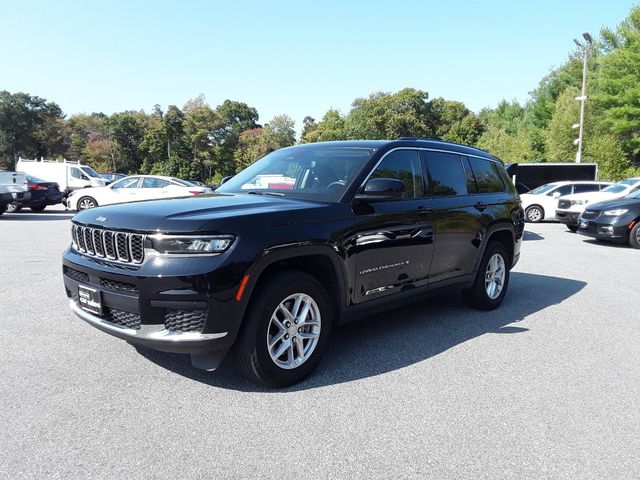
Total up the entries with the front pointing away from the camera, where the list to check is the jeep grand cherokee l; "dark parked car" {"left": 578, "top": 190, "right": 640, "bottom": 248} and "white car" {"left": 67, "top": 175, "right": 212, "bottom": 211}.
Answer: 0

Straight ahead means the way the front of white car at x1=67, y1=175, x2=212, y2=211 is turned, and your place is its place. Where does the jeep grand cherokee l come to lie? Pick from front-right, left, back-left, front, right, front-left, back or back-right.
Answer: left

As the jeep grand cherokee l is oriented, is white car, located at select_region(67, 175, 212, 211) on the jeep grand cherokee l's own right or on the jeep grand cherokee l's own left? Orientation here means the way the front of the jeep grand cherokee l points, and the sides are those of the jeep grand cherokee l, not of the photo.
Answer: on the jeep grand cherokee l's own right

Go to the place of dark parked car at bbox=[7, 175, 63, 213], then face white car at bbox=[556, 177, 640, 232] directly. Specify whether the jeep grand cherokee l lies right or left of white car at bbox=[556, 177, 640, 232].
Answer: right

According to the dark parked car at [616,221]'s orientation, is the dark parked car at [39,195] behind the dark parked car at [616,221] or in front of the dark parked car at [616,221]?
in front

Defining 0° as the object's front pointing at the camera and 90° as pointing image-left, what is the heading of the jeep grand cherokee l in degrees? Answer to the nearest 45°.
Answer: approximately 45°

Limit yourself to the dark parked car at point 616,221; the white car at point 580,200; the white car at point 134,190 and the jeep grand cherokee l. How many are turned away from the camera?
0

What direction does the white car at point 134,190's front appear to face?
to the viewer's left

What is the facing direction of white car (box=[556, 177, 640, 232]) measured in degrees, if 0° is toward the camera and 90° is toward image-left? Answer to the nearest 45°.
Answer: approximately 45°

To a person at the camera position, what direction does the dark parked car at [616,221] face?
facing the viewer and to the left of the viewer
